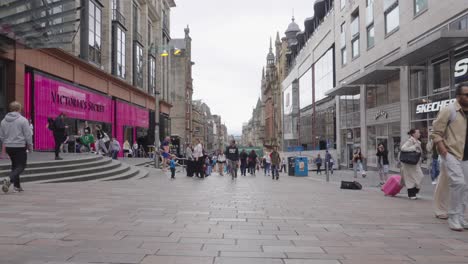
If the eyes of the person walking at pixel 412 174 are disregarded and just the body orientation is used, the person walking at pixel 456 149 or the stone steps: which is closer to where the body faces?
the person walking

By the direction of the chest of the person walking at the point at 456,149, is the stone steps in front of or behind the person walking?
behind

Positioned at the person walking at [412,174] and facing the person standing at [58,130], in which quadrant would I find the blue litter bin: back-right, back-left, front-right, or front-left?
front-right

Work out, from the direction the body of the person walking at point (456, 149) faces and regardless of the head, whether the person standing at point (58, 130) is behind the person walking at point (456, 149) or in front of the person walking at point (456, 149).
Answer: behind

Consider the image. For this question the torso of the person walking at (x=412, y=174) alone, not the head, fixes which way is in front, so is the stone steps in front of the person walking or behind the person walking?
behind
